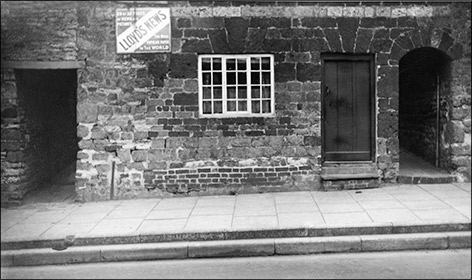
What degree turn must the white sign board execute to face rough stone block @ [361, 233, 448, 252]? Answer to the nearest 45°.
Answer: approximately 45° to its left

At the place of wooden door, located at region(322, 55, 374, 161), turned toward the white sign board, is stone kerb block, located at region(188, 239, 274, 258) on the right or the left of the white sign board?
left

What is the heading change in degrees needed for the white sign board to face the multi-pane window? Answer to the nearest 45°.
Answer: approximately 90° to its left

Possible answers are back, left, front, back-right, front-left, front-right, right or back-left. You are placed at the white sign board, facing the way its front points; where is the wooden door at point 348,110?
left

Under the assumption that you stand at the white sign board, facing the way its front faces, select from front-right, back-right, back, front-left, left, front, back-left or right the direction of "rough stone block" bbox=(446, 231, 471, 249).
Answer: front-left

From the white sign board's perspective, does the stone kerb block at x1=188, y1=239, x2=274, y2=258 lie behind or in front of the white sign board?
in front

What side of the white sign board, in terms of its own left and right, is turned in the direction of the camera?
front

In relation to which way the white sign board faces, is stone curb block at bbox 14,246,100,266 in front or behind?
in front

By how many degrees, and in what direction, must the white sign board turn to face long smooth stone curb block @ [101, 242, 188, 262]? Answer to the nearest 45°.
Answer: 0° — it already faces it
